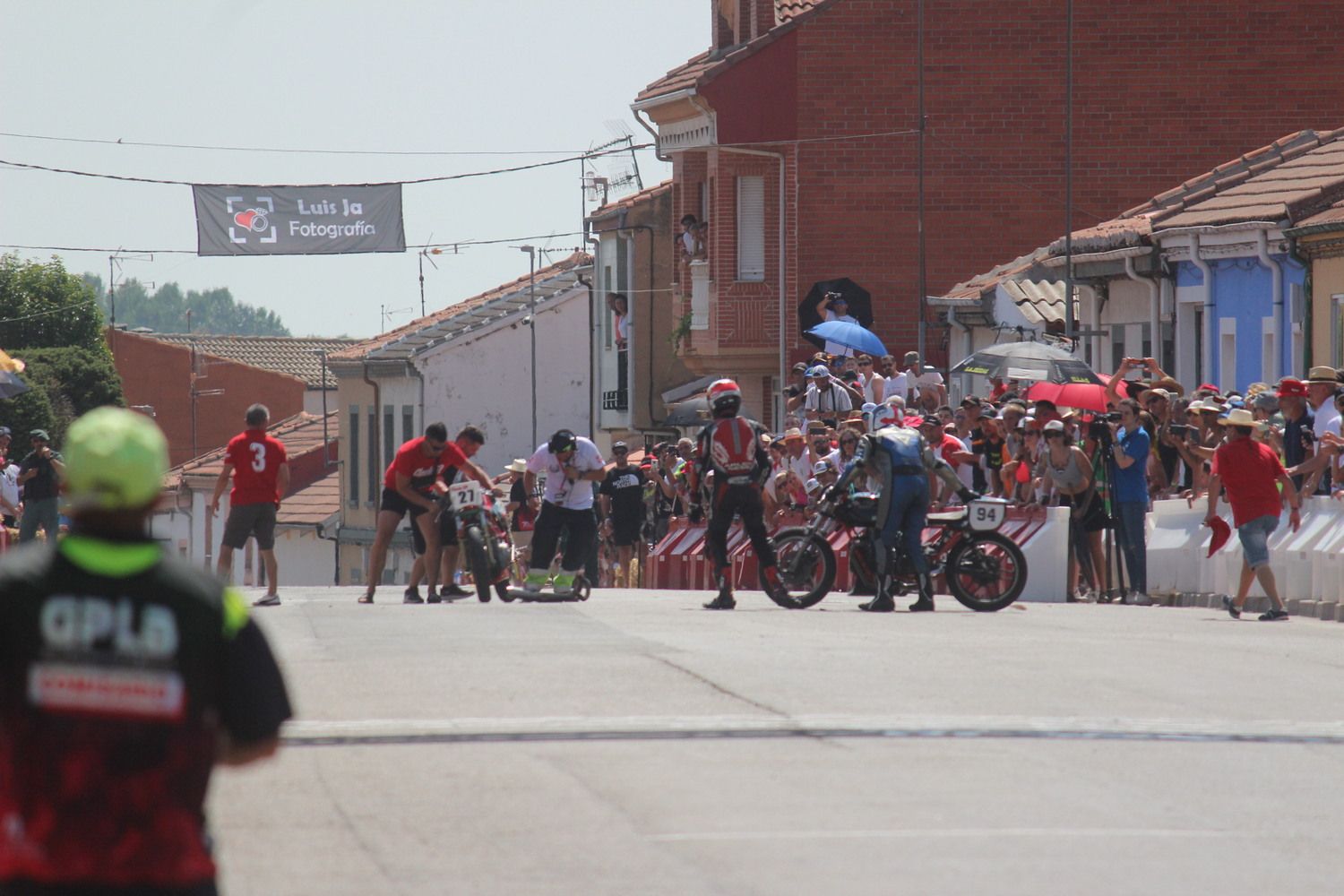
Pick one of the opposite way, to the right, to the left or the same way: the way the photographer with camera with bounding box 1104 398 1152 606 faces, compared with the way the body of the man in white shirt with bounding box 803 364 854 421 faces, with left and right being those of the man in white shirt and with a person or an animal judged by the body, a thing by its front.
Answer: to the right

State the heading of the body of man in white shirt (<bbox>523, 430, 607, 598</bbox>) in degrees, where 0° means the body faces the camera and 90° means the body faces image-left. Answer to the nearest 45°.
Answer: approximately 0°

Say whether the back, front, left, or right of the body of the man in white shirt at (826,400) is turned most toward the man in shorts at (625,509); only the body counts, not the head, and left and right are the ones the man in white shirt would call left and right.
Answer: right

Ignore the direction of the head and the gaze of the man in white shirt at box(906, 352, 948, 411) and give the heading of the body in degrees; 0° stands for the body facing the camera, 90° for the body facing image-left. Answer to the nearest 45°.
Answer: approximately 45°

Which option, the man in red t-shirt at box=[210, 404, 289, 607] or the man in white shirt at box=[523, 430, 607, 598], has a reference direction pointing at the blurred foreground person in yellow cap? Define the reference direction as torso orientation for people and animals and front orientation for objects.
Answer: the man in white shirt

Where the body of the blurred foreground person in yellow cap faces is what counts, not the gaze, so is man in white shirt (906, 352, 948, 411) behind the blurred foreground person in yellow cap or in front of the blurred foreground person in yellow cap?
in front

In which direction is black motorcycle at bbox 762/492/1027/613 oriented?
to the viewer's left

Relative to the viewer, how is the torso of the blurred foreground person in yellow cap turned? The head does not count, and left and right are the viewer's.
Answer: facing away from the viewer

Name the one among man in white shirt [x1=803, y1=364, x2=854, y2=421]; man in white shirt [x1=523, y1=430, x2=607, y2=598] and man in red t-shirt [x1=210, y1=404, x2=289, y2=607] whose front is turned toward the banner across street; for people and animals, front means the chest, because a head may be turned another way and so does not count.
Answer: the man in red t-shirt

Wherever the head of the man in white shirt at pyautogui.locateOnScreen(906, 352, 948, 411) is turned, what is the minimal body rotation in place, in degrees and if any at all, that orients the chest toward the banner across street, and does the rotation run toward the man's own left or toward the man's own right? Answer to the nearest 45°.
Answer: approximately 90° to the man's own right

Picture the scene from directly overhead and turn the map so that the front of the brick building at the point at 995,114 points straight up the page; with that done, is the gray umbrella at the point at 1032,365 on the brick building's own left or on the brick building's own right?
on the brick building's own left

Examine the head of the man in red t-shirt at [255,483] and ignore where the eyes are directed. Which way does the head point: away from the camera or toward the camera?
away from the camera

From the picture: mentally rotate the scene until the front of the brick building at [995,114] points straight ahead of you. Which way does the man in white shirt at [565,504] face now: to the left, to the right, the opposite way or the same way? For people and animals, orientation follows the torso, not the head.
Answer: to the left

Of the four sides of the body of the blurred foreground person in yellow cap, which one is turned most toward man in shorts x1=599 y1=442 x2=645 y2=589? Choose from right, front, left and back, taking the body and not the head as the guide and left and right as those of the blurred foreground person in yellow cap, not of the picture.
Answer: front
